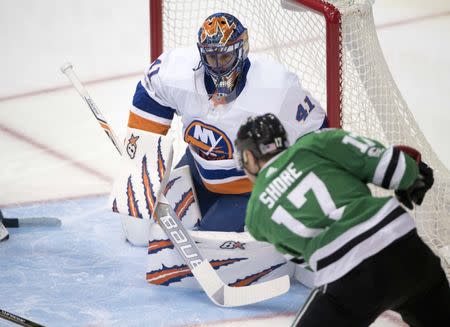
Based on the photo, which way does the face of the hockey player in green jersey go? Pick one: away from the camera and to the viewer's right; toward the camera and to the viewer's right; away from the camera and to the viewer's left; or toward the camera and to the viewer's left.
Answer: away from the camera and to the viewer's left

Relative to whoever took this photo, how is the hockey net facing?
facing the viewer and to the left of the viewer

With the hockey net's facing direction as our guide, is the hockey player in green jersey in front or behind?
in front

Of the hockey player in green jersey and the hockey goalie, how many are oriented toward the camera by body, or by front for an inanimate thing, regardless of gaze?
1

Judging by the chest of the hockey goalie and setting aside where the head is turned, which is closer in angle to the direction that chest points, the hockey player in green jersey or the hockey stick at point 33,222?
the hockey player in green jersey

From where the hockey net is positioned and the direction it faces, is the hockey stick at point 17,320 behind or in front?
in front

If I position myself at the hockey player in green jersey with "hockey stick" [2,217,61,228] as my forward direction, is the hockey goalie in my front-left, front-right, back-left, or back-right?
front-right

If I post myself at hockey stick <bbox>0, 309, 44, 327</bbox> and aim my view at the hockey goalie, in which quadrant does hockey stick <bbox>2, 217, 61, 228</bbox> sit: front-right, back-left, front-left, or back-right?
front-left

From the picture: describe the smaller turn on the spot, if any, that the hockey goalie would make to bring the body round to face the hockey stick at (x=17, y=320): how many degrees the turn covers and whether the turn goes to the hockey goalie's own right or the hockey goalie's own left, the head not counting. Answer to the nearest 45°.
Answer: approximately 45° to the hockey goalie's own right

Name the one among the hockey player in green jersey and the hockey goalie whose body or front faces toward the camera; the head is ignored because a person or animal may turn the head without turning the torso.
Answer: the hockey goalie

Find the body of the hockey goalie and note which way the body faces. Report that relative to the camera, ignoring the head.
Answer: toward the camera
